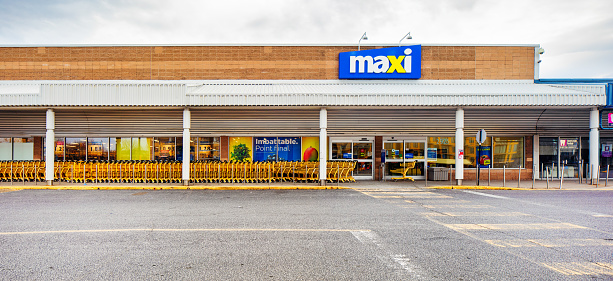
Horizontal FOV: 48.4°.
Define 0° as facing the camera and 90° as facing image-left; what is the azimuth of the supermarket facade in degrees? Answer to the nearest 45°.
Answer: approximately 0°
